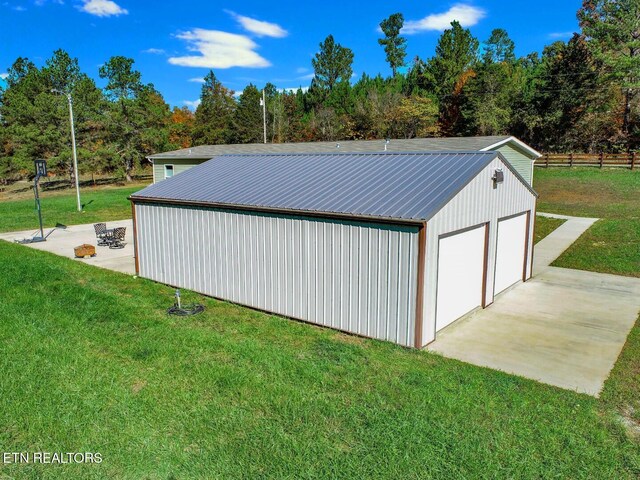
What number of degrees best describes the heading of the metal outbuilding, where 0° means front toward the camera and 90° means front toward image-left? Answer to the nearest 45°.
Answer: approximately 315°

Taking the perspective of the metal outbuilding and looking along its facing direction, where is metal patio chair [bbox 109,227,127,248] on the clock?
The metal patio chair is roughly at 6 o'clock from the metal outbuilding.

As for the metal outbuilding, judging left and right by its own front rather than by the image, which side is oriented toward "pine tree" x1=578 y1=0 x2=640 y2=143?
left

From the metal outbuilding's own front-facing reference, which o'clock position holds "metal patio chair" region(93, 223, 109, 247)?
The metal patio chair is roughly at 6 o'clock from the metal outbuilding.
